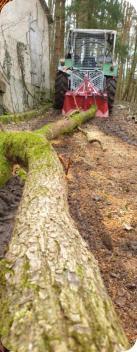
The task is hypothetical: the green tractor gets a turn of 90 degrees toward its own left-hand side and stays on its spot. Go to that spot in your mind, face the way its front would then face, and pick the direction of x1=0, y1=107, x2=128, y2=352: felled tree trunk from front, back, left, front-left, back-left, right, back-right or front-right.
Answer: left

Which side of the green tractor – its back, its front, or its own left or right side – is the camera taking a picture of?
back
